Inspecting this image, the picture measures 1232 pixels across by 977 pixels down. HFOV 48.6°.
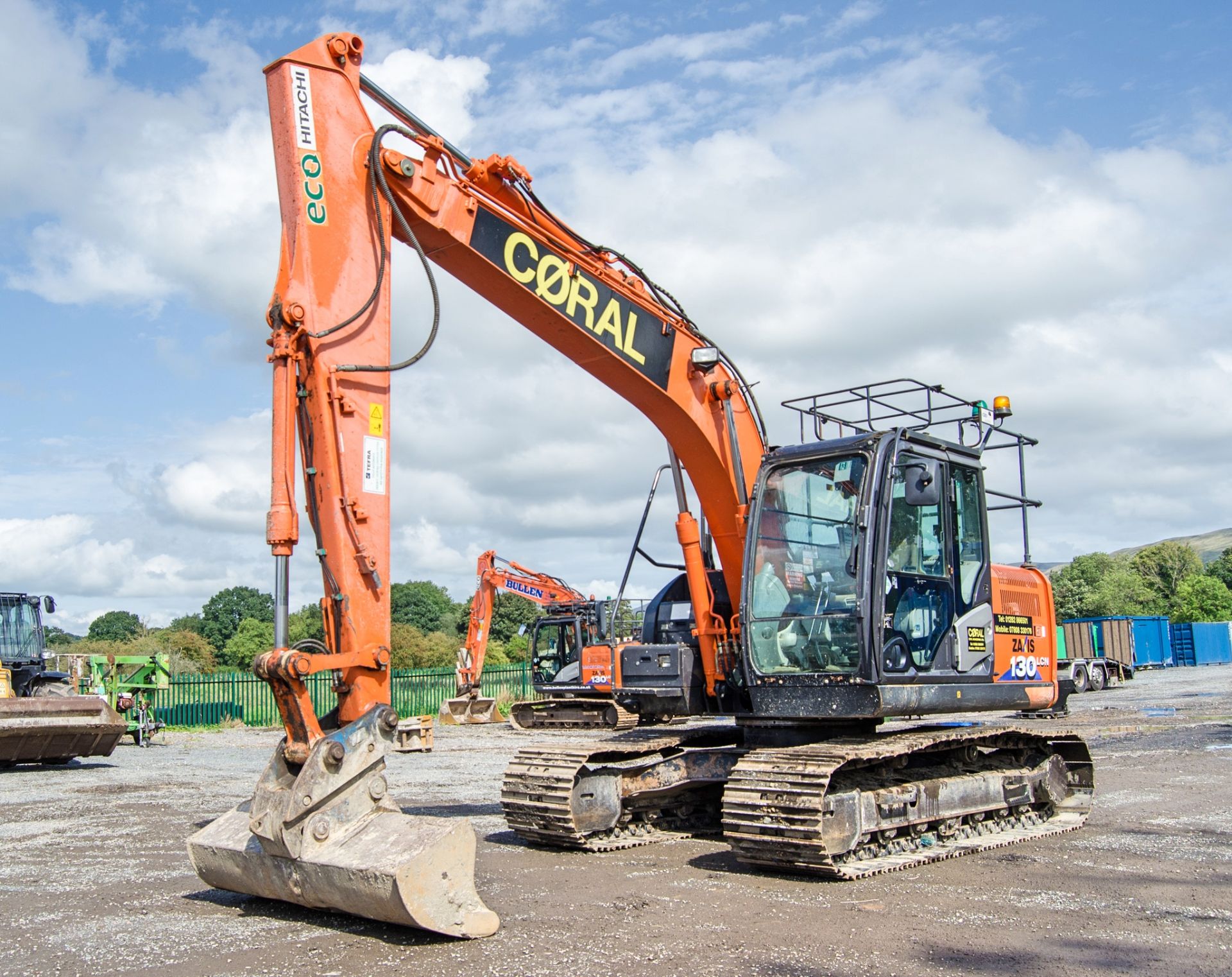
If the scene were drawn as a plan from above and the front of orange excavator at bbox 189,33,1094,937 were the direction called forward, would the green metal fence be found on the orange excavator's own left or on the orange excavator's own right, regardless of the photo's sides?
on the orange excavator's own right

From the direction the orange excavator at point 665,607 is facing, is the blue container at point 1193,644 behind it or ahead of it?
behind

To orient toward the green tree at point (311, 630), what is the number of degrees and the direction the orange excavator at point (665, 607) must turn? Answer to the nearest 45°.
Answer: approximately 45° to its right

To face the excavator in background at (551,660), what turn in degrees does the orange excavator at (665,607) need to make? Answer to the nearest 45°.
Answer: approximately 135° to its right

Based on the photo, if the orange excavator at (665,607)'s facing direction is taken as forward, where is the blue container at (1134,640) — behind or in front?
behind

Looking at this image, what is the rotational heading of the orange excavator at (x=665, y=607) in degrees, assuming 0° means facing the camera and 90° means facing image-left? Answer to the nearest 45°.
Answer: approximately 45°
